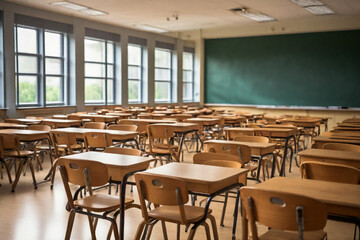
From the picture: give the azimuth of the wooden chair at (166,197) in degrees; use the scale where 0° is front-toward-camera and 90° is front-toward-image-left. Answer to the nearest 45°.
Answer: approximately 225°

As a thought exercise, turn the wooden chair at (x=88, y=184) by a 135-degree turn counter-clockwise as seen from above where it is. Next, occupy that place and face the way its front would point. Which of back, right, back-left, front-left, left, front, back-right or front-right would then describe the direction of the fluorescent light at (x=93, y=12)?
right

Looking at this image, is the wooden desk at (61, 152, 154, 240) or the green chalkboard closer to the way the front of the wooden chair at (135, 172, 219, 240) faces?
the green chalkboard

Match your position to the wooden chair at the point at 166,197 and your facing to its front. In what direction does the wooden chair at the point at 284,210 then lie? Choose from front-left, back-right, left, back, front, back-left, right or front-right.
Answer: right

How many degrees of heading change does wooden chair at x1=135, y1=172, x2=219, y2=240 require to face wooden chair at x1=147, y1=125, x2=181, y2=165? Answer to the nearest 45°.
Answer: approximately 45° to its left

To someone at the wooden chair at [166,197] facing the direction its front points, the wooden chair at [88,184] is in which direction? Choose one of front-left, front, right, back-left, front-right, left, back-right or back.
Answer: left

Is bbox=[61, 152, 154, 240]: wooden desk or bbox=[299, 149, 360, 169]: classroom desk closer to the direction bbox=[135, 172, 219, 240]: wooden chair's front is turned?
the classroom desk

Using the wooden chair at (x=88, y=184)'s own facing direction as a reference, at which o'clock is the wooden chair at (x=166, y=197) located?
the wooden chair at (x=166, y=197) is roughly at 3 o'clock from the wooden chair at (x=88, y=184).

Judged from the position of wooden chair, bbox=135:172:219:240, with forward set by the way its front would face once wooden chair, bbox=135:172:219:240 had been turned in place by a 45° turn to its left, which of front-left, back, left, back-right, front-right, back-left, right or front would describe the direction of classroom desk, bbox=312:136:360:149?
front-right

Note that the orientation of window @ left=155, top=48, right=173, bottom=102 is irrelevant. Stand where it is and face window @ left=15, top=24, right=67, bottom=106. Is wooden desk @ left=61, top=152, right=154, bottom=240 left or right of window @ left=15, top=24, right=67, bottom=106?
left

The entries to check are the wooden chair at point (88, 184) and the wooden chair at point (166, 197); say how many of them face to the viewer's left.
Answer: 0

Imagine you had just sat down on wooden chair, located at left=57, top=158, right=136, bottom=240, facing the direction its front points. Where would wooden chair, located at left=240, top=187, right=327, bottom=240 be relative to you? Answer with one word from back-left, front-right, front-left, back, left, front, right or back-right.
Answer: right

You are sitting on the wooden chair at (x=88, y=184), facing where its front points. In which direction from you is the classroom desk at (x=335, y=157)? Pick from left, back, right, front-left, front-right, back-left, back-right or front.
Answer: front-right

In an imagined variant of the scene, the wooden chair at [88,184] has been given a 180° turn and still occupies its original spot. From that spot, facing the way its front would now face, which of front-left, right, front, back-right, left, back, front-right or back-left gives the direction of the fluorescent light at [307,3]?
back

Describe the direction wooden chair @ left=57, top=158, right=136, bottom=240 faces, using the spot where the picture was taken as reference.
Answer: facing away from the viewer and to the right of the viewer
